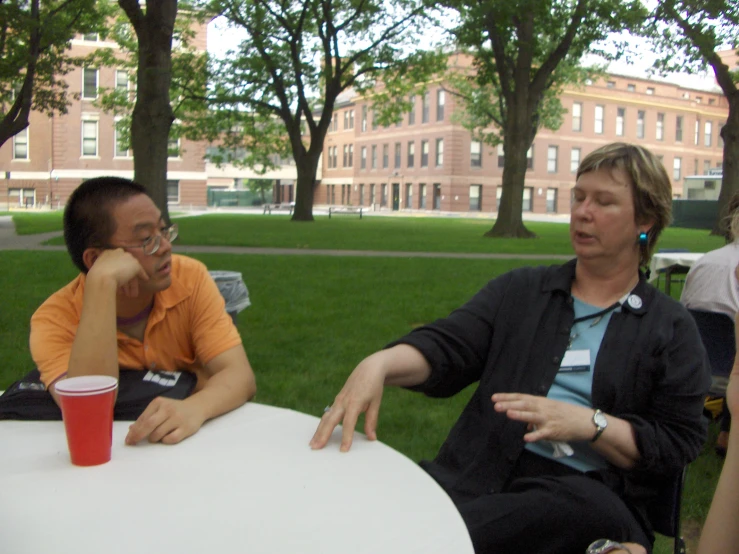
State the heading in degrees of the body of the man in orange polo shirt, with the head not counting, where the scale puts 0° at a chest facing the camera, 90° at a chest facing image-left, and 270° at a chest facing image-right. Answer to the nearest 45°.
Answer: approximately 0°

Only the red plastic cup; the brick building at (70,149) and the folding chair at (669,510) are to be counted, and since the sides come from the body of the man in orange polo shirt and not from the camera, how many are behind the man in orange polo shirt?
1

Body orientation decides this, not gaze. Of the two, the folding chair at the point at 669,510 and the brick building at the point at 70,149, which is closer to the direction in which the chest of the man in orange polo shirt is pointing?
the folding chair

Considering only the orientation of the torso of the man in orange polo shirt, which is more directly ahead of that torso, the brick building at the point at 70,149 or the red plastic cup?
the red plastic cup

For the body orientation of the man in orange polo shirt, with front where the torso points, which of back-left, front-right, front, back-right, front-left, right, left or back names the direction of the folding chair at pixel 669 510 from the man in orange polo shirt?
front-left

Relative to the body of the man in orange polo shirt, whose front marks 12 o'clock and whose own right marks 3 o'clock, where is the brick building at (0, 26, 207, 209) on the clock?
The brick building is roughly at 6 o'clock from the man in orange polo shirt.

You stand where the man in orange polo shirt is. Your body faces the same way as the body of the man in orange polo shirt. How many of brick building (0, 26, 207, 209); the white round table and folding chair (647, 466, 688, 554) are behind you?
1

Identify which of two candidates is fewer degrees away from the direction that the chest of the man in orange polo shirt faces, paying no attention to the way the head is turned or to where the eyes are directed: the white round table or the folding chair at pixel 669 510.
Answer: the white round table

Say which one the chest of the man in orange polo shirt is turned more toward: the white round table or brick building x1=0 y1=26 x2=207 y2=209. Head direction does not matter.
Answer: the white round table
